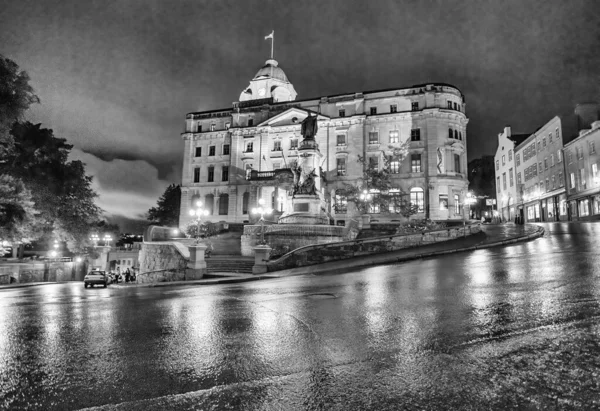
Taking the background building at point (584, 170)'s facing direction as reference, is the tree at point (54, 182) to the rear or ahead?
ahead

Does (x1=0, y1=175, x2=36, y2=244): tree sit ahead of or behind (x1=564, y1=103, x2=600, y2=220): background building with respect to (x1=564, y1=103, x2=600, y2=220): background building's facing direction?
ahead

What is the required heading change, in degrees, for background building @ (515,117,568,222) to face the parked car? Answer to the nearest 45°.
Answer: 0° — it already faces it

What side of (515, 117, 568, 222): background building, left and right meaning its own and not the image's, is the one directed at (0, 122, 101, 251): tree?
front

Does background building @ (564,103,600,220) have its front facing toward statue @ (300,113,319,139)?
yes

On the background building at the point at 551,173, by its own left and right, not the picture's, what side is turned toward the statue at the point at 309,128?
front

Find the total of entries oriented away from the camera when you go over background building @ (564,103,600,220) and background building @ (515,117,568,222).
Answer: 0

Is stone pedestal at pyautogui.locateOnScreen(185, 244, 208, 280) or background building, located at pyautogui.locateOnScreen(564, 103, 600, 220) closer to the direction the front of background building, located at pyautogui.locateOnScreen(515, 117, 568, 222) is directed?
the stone pedestal

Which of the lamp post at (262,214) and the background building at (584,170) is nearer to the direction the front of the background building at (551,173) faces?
the lamp post

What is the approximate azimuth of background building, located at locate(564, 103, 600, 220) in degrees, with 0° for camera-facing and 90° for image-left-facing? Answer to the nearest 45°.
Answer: approximately 45°
